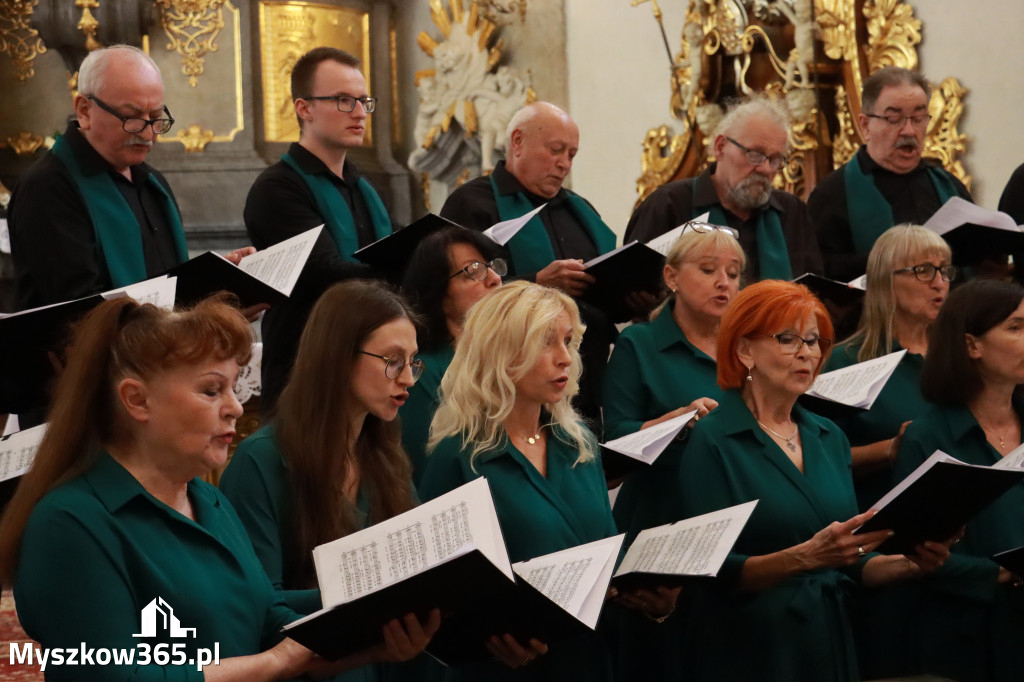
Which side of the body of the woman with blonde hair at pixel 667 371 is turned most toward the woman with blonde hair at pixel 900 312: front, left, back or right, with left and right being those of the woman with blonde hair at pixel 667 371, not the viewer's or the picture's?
left

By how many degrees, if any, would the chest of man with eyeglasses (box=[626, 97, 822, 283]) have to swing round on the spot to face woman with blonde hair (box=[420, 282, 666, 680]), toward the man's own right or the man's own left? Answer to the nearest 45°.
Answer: approximately 45° to the man's own right

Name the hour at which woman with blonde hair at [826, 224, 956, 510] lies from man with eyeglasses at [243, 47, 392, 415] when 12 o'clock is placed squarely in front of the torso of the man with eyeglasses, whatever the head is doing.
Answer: The woman with blonde hair is roughly at 11 o'clock from the man with eyeglasses.

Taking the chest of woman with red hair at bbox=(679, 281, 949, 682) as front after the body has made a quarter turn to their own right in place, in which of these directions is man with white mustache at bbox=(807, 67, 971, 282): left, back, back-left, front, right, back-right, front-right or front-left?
back-right

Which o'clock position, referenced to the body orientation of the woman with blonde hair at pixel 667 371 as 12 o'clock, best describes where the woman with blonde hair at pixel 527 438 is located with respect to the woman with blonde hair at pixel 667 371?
the woman with blonde hair at pixel 527 438 is roughly at 2 o'clock from the woman with blonde hair at pixel 667 371.

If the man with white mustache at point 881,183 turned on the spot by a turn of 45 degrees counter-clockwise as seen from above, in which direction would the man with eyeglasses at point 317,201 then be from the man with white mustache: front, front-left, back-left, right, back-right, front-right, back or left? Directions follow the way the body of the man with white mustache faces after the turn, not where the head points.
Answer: back-right

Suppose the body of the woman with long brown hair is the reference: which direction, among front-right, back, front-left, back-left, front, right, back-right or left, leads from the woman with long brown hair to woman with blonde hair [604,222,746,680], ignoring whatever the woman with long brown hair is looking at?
left

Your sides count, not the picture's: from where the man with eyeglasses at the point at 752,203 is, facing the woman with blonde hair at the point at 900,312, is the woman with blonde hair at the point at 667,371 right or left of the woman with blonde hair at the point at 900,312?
right

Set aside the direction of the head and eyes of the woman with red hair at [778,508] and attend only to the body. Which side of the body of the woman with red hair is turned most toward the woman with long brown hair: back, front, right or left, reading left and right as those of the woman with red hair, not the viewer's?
right
